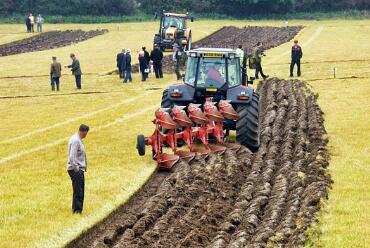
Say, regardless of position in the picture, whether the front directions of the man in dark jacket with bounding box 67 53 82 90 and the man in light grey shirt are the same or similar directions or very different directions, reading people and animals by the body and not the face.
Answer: very different directions

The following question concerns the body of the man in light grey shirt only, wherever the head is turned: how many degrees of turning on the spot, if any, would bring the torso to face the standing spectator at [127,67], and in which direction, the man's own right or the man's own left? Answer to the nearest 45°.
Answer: approximately 90° to the man's own left

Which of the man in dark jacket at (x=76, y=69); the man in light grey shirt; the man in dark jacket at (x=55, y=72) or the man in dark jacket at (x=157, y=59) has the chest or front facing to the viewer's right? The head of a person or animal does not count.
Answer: the man in light grey shirt

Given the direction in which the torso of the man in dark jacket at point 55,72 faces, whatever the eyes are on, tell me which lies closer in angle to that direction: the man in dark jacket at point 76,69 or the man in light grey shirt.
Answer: the man in dark jacket

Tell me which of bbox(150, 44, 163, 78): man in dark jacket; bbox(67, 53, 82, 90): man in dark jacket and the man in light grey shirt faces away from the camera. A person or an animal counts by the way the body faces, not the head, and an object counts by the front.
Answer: bbox(150, 44, 163, 78): man in dark jacket

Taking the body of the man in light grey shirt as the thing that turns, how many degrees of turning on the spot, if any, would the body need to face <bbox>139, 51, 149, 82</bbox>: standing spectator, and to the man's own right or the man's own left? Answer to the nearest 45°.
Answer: approximately 90° to the man's own left

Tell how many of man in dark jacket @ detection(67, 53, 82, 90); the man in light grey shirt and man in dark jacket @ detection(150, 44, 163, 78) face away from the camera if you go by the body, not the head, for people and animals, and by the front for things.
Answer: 1

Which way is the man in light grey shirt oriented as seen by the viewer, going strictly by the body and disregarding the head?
to the viewer's right
